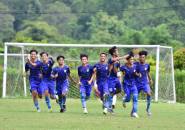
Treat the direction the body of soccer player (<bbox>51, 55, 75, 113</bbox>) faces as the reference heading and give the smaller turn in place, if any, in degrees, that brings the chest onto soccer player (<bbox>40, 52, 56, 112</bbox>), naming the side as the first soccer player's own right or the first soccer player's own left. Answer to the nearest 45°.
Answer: approximately 135° to the first soccer player's own right

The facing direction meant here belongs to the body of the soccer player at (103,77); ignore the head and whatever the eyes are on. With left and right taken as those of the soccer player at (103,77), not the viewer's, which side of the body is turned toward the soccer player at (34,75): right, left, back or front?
right

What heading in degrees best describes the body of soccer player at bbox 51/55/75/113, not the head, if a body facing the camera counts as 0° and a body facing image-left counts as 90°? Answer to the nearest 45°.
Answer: approximately 0°

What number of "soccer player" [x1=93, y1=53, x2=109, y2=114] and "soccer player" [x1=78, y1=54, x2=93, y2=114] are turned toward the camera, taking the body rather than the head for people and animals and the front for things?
2

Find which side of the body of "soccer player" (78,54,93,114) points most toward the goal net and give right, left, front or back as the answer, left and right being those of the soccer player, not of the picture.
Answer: back

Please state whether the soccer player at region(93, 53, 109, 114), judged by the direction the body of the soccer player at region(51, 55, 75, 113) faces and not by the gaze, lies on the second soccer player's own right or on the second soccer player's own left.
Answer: on the second soccer player's own left

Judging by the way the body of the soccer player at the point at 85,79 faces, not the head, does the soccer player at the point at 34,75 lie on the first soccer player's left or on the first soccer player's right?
on the first soccer player's right
